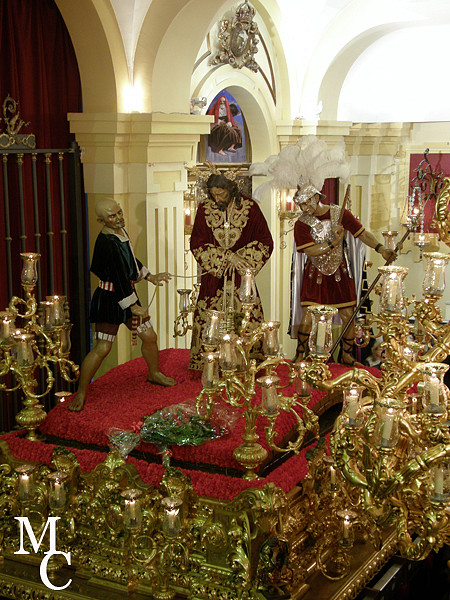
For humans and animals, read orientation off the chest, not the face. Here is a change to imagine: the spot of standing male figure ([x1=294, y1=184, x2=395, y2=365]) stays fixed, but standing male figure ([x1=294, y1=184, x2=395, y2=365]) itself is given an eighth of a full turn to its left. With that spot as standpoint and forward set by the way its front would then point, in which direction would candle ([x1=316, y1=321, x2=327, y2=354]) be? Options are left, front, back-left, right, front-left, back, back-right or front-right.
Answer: front-right

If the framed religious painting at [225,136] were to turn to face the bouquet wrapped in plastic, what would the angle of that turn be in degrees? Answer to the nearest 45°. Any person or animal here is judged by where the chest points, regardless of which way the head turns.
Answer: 0° — it already faces it

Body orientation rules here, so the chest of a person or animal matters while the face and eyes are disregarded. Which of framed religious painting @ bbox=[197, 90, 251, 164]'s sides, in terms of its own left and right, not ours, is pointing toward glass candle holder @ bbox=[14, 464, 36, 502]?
front

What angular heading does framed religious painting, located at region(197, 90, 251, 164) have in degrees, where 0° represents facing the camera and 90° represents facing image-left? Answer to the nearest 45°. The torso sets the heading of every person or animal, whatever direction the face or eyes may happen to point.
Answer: approximately 0°

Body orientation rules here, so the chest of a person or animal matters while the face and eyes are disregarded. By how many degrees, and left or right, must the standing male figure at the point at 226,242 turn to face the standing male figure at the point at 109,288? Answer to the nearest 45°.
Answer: approximately 45° to its right

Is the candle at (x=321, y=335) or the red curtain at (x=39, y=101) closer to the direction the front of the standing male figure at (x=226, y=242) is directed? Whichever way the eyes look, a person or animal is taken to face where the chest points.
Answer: the candle

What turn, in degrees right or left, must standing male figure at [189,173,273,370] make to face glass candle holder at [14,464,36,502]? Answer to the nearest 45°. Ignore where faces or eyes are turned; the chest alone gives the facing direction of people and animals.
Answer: approximately 45° to its right

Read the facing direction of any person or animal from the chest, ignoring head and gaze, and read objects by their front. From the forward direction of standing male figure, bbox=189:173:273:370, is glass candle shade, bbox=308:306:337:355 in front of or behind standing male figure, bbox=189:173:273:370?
in front

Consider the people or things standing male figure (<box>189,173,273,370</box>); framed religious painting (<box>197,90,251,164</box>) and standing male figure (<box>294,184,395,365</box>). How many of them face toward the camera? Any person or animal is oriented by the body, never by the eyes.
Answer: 3

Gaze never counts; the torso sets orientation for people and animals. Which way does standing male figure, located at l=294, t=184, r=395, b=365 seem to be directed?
toward the camera

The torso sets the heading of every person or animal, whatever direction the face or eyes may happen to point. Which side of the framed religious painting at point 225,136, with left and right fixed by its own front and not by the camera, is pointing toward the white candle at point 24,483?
front

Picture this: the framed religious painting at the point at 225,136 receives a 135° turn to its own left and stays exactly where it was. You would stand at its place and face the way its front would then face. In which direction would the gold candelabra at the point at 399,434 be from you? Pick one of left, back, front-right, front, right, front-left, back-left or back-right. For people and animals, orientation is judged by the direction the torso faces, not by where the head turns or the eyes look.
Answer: back-right

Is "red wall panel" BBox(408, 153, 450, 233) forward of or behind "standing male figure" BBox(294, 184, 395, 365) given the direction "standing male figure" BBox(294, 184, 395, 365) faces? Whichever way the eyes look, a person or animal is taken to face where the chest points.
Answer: behind

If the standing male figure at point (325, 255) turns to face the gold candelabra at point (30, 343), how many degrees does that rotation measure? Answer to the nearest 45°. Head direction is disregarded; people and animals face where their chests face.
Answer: approximately 45° to its right

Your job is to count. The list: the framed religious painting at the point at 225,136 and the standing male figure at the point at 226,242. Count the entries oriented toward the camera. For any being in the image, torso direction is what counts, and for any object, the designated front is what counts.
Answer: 2

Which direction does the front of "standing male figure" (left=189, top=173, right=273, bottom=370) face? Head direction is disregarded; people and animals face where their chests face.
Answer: toward the camera
